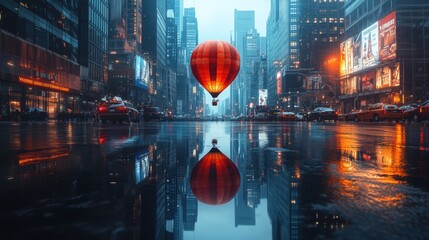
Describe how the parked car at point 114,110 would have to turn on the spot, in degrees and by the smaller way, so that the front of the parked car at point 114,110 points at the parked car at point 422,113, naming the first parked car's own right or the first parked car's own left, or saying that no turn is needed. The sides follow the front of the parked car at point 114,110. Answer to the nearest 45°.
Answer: approximately 45° to the first parked car's own right

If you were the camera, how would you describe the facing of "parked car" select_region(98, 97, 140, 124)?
facing away from the viewer and to the right of the viewer

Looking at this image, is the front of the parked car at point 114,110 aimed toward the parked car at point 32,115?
no

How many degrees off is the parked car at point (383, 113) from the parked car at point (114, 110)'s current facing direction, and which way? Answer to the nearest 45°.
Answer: approximately 45° to its right

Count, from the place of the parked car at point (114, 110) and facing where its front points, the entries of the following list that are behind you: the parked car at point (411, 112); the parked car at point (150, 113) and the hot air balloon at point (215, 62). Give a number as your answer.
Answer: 0

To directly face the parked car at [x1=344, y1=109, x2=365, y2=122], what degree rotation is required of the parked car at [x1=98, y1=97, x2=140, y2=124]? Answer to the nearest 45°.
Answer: approximately 45° to its right

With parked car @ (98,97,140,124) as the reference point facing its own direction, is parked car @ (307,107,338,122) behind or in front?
in front
